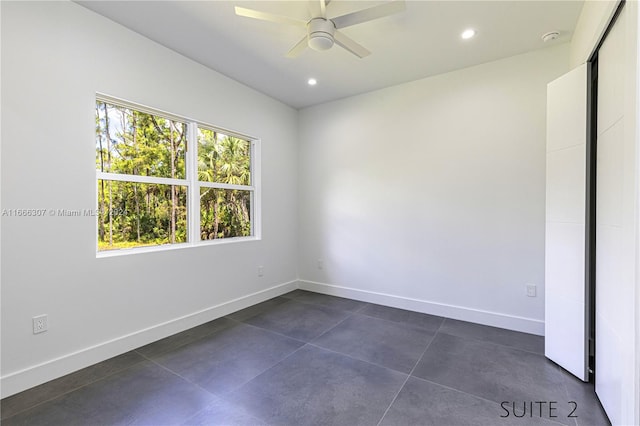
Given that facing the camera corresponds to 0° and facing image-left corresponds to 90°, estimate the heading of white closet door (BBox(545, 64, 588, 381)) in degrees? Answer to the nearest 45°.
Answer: approximately 45°

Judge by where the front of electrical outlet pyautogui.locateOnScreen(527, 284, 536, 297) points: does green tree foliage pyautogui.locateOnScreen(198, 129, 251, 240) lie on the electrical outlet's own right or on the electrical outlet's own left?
on the electrical outlet's own right

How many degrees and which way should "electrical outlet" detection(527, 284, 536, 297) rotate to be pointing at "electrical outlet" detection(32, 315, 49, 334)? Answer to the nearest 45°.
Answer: approximately 45° to its right

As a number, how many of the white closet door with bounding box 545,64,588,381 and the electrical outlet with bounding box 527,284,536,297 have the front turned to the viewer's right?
0

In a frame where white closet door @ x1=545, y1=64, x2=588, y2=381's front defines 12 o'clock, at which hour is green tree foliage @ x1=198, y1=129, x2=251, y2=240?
The green tree foliage is roughly at 1 o'clock from the white closet door.

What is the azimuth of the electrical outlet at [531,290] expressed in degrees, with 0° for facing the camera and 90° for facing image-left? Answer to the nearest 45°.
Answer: approximately 0°

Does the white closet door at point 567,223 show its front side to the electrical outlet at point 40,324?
yes

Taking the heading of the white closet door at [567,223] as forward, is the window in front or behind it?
in front
